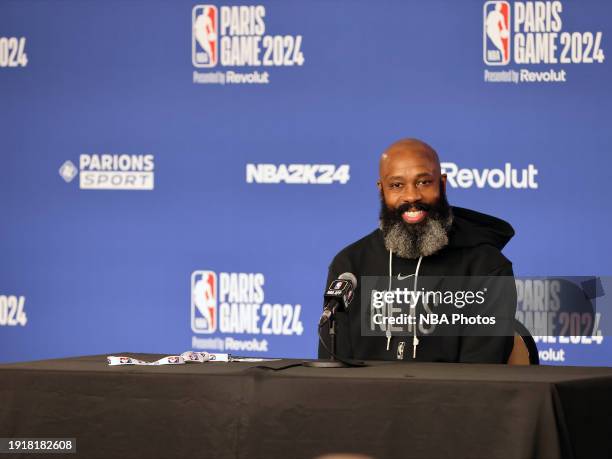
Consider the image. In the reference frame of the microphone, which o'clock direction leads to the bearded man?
The bearded man is roughly at 11 o'clock from the microphone.

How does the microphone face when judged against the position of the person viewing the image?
facing away from the viewer and to the right of the viewer
